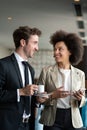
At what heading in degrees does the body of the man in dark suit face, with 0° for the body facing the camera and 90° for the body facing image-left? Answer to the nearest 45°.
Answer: approximately 315°

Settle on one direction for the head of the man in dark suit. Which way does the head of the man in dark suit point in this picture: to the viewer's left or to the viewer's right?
to the viewer's right
